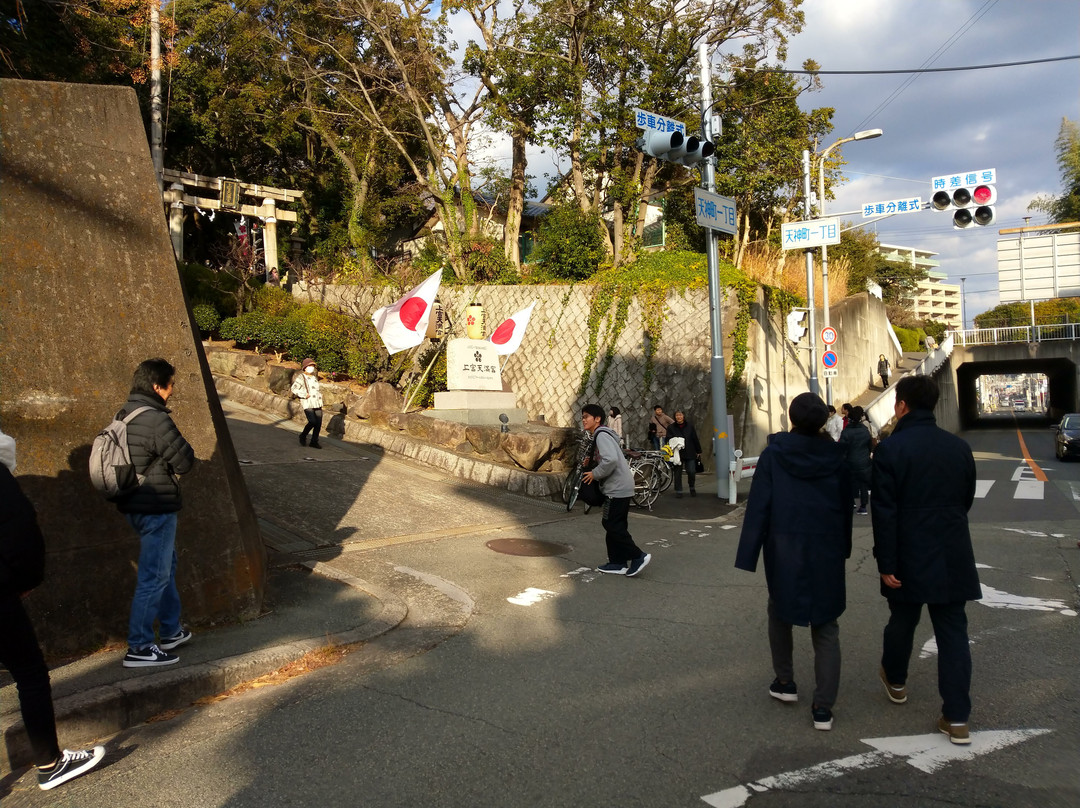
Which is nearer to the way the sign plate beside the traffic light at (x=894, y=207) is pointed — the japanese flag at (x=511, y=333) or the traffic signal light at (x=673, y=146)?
the traffic signal light

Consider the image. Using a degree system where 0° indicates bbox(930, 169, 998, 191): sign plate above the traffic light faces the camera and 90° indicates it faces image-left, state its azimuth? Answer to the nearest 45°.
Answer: approximately 0°

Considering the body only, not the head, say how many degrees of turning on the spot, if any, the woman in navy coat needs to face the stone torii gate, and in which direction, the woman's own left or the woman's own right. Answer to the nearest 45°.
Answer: approximately 45° to the woman's own left

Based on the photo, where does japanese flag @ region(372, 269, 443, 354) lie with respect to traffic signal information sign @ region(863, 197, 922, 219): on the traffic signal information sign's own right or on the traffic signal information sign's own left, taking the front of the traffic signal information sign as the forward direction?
on the traffic signal information sign's own right

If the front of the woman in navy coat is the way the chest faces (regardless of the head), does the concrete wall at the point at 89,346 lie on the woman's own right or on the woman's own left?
on the woman's own left

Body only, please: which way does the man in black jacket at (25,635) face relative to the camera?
to the viewer's right

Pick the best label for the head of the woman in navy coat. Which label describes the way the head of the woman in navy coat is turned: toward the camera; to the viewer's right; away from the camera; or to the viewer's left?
away from the camera
